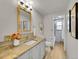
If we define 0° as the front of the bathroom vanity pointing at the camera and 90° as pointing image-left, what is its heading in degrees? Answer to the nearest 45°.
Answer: approximately 315°
